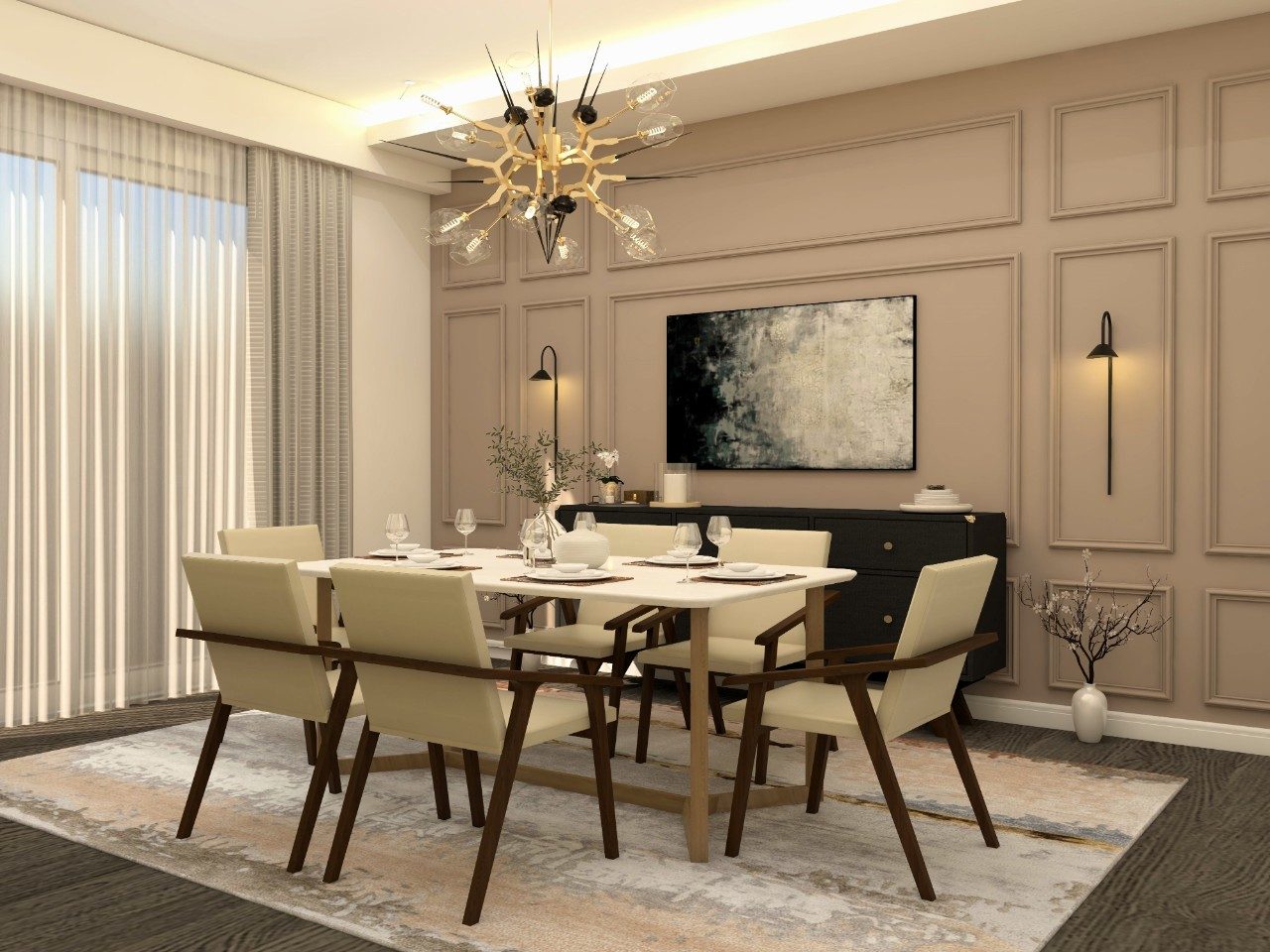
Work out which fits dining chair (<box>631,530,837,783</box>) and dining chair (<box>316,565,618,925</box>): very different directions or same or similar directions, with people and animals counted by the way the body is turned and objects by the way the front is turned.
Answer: very different directions

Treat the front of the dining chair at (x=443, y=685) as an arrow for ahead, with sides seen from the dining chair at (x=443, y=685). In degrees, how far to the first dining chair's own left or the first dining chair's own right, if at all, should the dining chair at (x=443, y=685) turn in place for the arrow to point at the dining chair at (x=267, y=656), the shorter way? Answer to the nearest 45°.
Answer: approximately 90° to the first dining chair's own left

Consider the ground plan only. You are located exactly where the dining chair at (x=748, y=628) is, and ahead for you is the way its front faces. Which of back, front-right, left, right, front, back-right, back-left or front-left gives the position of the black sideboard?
back

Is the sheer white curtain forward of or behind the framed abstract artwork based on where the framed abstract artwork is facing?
forward

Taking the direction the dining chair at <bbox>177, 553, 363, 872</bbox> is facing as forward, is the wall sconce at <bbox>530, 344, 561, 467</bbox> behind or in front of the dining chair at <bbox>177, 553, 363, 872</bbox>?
in front

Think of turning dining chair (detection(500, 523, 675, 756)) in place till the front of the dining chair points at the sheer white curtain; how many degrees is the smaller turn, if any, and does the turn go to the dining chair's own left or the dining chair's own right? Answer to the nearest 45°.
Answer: approximately 90° to the dining chair's own right

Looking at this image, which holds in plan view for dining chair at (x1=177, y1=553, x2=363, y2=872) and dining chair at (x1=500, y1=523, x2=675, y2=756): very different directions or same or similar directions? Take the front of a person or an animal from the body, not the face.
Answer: very different directions

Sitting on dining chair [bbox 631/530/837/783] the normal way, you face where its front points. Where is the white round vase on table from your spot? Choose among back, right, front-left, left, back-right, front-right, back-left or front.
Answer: front

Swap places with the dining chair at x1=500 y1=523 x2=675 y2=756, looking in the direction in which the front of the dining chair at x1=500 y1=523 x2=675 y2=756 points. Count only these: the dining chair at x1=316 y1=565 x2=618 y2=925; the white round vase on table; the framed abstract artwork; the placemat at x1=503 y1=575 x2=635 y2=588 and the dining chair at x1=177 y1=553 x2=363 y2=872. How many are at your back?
1

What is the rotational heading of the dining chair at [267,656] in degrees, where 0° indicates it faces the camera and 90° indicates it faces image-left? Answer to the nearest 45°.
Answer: approximately 225°

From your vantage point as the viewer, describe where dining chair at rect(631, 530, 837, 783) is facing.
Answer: facing the viewer and to the left of the viewer

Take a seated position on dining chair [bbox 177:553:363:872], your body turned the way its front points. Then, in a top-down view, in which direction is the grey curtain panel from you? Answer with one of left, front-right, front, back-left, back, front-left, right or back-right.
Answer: front-left

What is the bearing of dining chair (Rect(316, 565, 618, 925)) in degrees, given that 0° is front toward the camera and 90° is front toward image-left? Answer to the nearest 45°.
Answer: approximately 225°

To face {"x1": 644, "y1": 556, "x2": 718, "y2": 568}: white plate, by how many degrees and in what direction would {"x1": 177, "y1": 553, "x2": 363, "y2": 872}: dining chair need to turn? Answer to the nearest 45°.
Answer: approximately 45° to its right

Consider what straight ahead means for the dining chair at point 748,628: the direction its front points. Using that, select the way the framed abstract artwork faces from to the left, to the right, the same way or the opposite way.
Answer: the same way

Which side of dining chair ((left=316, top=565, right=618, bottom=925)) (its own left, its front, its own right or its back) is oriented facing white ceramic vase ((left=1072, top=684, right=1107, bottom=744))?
front

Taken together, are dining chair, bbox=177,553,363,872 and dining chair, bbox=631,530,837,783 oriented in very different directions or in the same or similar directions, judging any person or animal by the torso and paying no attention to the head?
very different directions

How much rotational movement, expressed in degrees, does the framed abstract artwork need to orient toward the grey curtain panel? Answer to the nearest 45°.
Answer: approximately 45° to its right
